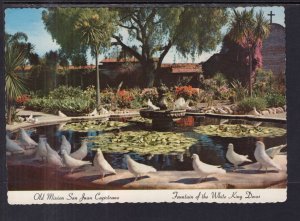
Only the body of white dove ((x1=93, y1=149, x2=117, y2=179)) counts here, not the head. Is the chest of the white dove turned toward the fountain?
no

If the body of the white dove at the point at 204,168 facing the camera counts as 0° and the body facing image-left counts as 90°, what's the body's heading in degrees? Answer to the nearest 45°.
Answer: approximately 90°

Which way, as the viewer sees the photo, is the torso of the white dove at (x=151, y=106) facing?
to the viewer's left
